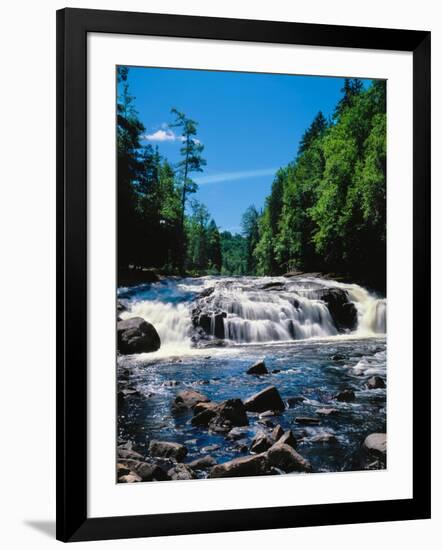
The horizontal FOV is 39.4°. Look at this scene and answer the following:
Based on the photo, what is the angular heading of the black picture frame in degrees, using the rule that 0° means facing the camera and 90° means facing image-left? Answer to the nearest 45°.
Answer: approximately 315°
